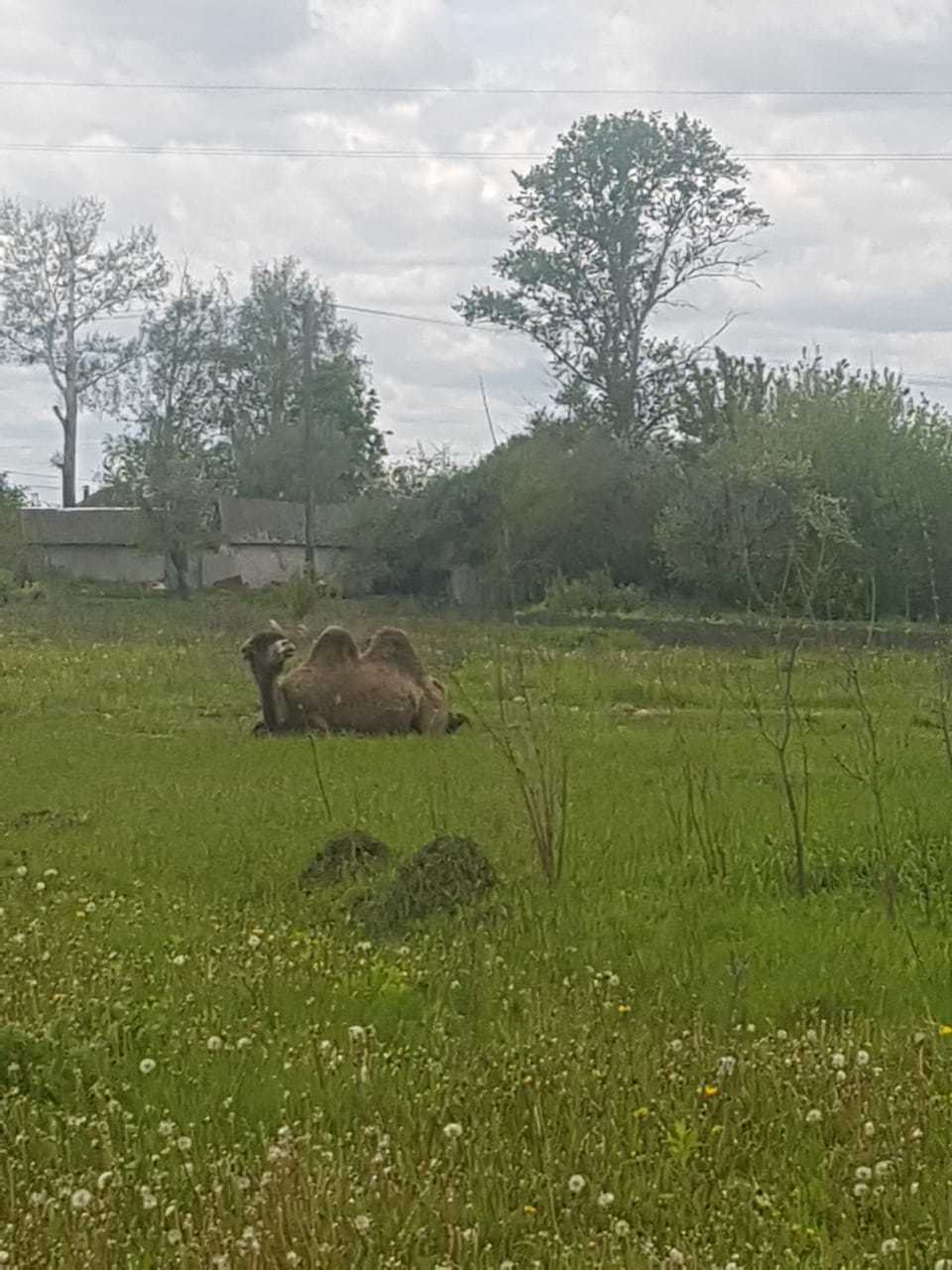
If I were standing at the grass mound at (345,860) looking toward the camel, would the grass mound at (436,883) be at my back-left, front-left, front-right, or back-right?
back-right

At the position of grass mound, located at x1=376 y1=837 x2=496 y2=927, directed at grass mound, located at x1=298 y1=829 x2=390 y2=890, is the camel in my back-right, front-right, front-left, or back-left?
front-right

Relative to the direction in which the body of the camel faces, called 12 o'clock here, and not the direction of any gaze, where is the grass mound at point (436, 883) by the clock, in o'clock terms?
The grass mound is roughly at 9 o'clock from the camel.

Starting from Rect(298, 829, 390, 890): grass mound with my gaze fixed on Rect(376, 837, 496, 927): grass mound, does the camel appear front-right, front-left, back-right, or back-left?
back-left

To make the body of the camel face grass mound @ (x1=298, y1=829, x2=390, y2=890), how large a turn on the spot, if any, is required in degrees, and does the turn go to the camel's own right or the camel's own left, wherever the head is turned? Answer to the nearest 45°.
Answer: approximately 90° to the camel's own left

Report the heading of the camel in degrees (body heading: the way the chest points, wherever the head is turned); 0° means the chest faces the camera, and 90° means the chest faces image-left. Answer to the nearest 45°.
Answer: approximately 90°
